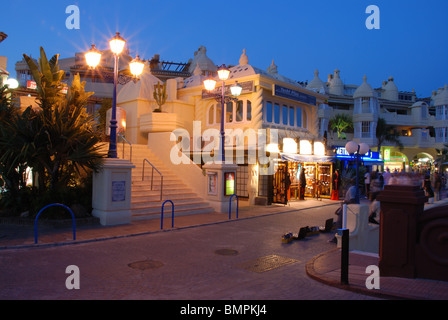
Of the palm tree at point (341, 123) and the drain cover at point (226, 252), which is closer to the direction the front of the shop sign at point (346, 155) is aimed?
the drain cover

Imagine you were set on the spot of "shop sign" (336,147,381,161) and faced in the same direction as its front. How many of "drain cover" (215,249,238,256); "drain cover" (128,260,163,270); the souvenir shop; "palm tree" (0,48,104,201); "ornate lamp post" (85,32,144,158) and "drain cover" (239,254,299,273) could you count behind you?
0

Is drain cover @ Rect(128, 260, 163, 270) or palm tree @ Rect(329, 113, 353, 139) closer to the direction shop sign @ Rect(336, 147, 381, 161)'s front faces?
the drain cover

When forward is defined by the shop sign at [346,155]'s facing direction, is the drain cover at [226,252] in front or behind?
in front

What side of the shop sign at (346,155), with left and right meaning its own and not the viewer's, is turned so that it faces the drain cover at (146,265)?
front

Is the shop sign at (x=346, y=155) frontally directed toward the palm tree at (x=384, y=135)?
no

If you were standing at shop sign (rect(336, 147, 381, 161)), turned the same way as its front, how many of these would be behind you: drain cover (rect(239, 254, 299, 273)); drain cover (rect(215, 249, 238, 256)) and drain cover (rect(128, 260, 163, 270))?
0

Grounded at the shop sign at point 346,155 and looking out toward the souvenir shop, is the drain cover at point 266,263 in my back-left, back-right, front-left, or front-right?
front-left

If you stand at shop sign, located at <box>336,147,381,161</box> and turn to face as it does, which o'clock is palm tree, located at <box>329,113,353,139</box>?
The palm tree is roughly at 6 o'clock from the shop sign.

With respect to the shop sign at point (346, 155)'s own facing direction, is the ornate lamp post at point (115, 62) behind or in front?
in front

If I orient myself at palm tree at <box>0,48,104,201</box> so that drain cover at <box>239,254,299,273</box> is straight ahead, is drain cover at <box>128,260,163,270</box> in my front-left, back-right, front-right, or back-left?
front-right

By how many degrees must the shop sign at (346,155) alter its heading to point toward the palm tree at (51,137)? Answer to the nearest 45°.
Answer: approximately 45° to its right

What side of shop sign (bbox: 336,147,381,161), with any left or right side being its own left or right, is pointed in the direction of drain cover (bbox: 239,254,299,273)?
front

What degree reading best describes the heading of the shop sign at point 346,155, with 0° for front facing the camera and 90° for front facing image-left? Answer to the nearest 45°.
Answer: approximately 0°

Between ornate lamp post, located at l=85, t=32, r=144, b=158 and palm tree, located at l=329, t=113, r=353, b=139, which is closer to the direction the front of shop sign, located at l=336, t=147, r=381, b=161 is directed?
the ornate lamp post

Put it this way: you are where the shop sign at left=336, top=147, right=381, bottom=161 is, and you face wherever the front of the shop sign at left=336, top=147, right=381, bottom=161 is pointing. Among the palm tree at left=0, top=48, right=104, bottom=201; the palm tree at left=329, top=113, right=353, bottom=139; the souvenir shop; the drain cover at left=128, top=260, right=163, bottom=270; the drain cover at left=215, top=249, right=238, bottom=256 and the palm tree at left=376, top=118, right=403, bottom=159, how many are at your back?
2
